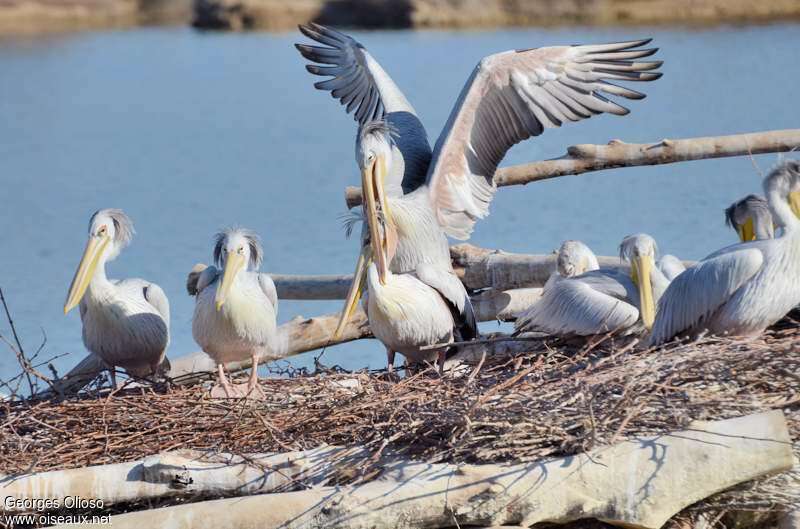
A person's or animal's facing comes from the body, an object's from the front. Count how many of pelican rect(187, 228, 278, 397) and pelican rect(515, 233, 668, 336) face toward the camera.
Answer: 1

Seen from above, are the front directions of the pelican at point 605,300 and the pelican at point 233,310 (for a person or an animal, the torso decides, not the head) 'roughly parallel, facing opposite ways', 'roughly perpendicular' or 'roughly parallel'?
roughly perpendicular

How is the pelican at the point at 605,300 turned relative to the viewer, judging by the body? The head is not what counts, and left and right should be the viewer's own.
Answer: facing to the right of the viewer

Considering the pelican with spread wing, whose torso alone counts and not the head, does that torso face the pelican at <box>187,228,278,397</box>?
yes

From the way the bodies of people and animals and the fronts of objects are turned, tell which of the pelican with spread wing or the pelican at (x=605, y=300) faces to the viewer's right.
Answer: the pelican

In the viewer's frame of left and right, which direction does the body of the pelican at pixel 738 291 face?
facing to the right of the viewer

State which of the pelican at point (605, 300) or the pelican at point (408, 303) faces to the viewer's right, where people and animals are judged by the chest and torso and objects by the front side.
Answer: the pelican at point (605, 300)

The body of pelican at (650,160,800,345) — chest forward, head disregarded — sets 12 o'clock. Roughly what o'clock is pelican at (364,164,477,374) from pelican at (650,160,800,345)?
pelican at (364,164,477,374) is roughly at 6 o'clock from pelican at (650,160,800,345).

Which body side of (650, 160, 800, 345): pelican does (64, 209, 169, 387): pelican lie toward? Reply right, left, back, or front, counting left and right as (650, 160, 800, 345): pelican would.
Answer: back

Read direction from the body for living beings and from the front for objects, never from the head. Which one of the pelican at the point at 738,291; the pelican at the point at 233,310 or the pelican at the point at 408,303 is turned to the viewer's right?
the pelican at the point at 738,291

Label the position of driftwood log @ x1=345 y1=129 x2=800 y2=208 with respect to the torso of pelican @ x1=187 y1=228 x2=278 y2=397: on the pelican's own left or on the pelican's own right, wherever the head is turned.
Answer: on the pelican's own left
